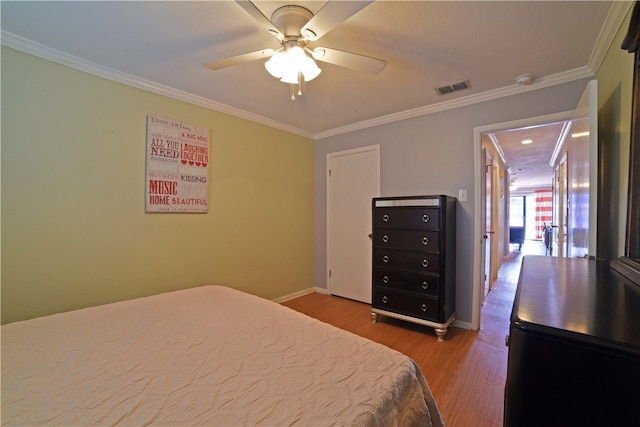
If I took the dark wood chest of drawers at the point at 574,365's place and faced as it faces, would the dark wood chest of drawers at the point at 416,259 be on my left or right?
on my right

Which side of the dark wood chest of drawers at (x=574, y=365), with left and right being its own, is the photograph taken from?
left

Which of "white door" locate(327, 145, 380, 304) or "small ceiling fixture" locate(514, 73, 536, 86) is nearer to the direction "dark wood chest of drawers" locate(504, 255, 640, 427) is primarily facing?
the white door

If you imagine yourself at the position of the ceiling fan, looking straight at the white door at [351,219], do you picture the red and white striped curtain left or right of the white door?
right

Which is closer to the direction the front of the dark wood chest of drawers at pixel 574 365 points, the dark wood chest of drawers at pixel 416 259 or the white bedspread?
the white bedspread

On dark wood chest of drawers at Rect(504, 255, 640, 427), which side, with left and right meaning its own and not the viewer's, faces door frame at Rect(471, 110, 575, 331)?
right

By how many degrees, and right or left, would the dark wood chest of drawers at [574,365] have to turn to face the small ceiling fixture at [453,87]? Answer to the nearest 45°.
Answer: approximately 45° to its right
